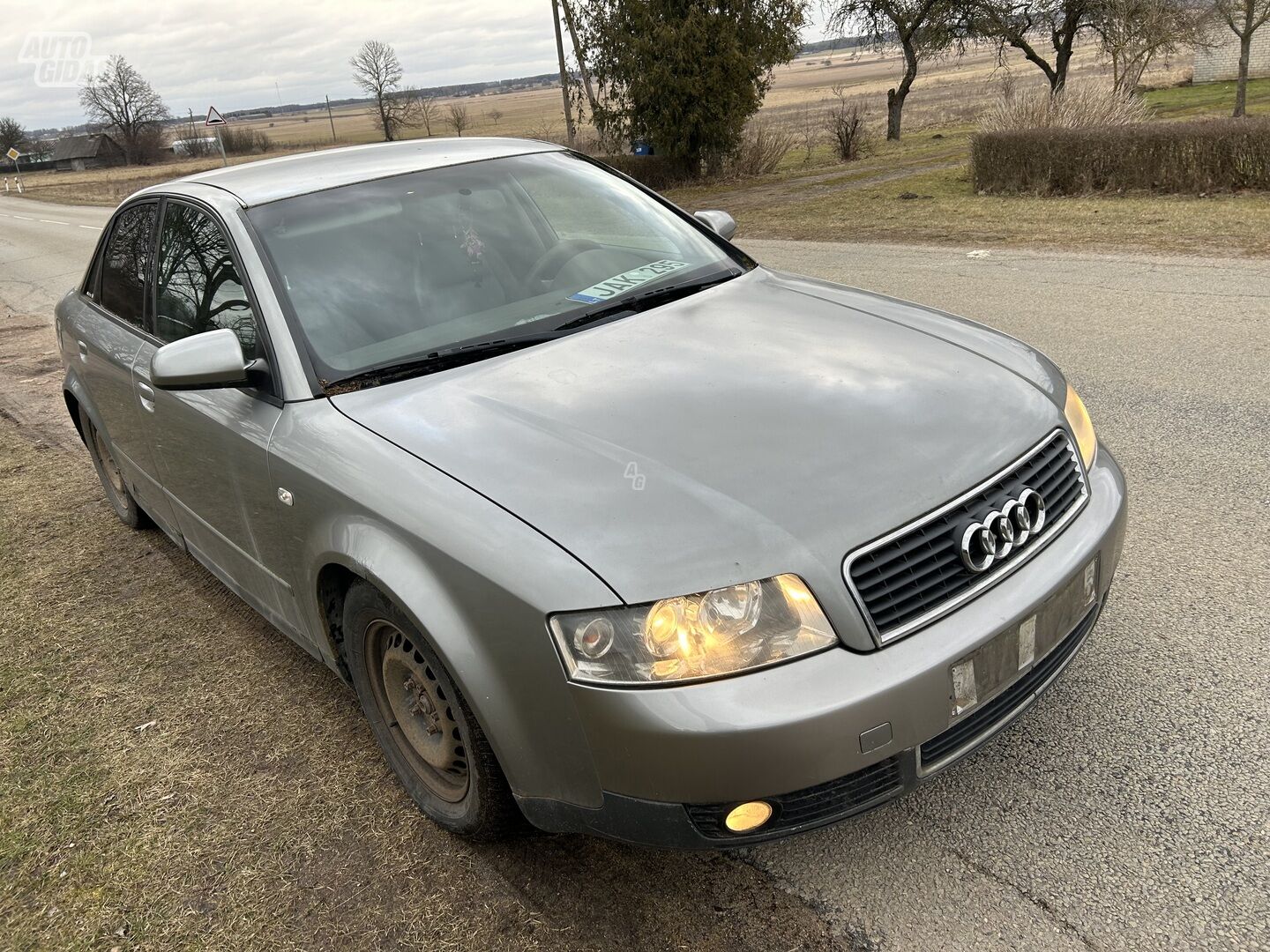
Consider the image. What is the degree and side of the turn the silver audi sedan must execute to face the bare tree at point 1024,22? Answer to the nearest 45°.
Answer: approximately 90° to its left

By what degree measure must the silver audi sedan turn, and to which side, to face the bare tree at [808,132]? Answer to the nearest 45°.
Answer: approximately 135° to its left

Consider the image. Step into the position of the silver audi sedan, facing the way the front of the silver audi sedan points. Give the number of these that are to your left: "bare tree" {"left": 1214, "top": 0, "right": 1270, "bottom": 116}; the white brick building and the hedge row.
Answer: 3

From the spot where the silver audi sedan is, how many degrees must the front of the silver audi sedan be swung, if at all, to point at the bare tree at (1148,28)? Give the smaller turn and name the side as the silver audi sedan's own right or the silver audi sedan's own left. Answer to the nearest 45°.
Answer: approximately 90° to the silver audi sedan's own left

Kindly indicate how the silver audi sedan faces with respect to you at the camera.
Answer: facing the viewer and to the right of the viewer

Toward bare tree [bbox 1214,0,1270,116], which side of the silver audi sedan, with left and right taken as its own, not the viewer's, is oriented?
left

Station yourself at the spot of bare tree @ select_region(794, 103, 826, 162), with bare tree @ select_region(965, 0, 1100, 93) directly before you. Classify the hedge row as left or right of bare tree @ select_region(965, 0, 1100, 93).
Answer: right

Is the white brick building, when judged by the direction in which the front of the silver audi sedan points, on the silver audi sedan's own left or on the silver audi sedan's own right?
on the silver audi sedan's own left

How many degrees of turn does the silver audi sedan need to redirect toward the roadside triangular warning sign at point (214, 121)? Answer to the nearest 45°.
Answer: approximately 135° to its left

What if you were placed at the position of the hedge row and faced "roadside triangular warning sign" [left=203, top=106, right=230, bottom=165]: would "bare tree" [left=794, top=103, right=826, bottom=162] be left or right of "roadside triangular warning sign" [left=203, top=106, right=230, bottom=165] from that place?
right
